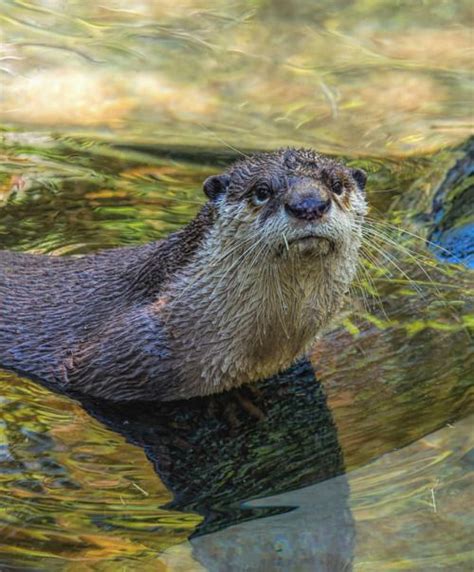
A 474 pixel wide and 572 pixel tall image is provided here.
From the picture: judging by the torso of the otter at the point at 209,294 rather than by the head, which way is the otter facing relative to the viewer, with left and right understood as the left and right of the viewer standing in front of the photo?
facing the viewer and to the right of the viewer
